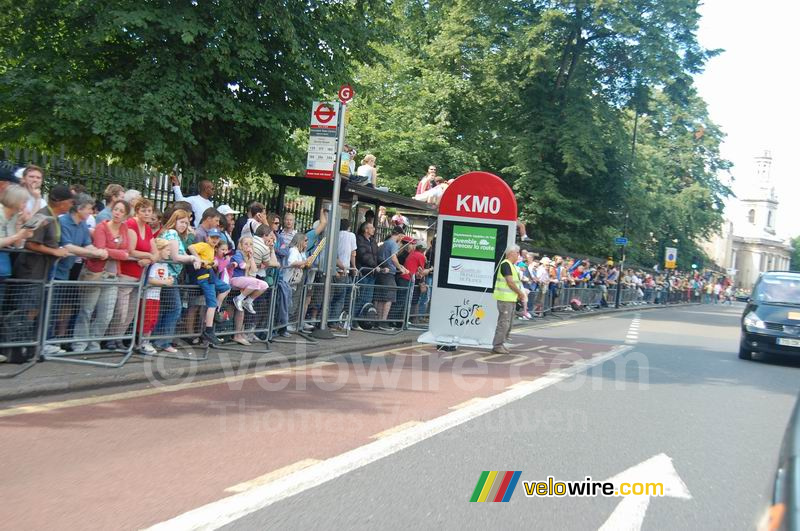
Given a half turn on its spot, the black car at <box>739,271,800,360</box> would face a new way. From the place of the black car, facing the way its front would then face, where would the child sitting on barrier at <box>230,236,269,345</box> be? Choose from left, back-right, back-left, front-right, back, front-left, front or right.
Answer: back-left

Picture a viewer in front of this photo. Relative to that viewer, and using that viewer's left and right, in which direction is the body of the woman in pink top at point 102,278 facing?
facing the viewer and to the right of the viewer

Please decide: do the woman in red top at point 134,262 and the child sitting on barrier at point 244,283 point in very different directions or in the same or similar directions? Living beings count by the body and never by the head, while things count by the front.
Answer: same or similar directions

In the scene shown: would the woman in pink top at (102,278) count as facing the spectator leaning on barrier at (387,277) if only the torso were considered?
no

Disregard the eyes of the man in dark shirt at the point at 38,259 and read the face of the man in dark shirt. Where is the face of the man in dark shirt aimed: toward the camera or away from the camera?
toward the camera

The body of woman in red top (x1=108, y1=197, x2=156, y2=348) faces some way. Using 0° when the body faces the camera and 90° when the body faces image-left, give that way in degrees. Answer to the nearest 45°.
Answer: approximately 315°

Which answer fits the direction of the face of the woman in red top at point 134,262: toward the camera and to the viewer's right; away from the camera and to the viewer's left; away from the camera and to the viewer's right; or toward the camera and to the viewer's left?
toward the camera and to the viewer's right

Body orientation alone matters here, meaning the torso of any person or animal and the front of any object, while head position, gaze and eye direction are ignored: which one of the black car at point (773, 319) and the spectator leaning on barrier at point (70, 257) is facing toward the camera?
the black car

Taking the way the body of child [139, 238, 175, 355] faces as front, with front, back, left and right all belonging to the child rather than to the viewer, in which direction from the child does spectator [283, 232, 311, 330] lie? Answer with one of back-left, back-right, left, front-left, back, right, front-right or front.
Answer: left

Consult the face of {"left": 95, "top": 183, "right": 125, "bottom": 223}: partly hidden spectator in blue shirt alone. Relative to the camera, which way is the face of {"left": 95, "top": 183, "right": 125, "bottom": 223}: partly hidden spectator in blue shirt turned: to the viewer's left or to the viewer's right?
to the viewer's right

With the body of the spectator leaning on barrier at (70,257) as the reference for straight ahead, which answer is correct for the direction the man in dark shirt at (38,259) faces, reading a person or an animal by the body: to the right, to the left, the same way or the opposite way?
the same way

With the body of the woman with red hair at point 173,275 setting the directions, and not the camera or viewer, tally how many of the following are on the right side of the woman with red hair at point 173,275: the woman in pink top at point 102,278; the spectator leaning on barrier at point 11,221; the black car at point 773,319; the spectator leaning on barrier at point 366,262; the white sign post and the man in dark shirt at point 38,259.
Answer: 3

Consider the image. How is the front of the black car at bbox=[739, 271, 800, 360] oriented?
toward the camera

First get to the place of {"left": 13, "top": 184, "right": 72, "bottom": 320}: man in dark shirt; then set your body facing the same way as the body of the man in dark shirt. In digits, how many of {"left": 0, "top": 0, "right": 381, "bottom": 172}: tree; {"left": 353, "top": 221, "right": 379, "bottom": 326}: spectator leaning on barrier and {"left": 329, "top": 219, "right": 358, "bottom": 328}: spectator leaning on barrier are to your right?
0

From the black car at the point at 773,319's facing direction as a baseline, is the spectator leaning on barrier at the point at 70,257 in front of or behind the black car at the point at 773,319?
in front

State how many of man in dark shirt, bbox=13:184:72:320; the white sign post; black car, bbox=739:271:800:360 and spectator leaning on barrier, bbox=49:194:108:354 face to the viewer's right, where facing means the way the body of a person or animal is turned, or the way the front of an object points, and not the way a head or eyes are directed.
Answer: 2

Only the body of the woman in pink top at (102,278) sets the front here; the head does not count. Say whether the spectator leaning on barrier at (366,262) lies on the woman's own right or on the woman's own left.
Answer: on the woman's own left
